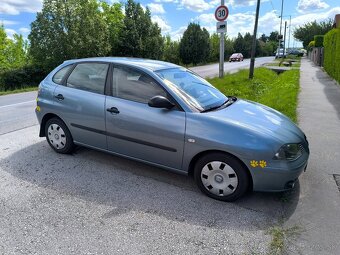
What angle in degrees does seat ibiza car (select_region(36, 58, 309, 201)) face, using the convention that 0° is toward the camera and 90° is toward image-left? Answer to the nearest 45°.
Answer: approximately 315°

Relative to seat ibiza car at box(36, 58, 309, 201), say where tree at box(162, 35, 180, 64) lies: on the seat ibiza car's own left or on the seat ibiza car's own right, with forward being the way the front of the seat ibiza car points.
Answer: on the seat ibiza car's own left

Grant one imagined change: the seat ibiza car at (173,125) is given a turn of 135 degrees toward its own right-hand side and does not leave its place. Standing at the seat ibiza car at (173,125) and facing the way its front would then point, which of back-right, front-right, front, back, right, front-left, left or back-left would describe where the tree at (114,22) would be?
right

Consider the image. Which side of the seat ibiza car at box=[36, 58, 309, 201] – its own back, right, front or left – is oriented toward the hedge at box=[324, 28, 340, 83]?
left

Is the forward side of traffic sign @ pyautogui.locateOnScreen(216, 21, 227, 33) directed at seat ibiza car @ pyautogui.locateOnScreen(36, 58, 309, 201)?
yes

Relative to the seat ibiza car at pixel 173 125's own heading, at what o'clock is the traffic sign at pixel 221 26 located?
The traffic sign is roughly at 8 o'clock from the seat ibiza car.

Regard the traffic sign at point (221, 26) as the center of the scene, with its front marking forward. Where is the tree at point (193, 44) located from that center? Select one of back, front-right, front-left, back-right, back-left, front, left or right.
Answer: back

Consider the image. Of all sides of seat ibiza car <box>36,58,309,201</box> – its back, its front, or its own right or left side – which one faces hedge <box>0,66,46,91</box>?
back

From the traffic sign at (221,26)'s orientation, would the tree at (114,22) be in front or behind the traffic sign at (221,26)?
behind

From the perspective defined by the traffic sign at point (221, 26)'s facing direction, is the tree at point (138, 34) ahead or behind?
behind

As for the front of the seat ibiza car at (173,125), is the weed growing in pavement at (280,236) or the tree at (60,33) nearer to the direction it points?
the weed growing in pavement

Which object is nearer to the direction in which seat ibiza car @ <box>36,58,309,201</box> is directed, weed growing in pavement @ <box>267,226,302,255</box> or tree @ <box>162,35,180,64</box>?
the weed growing in pavement
